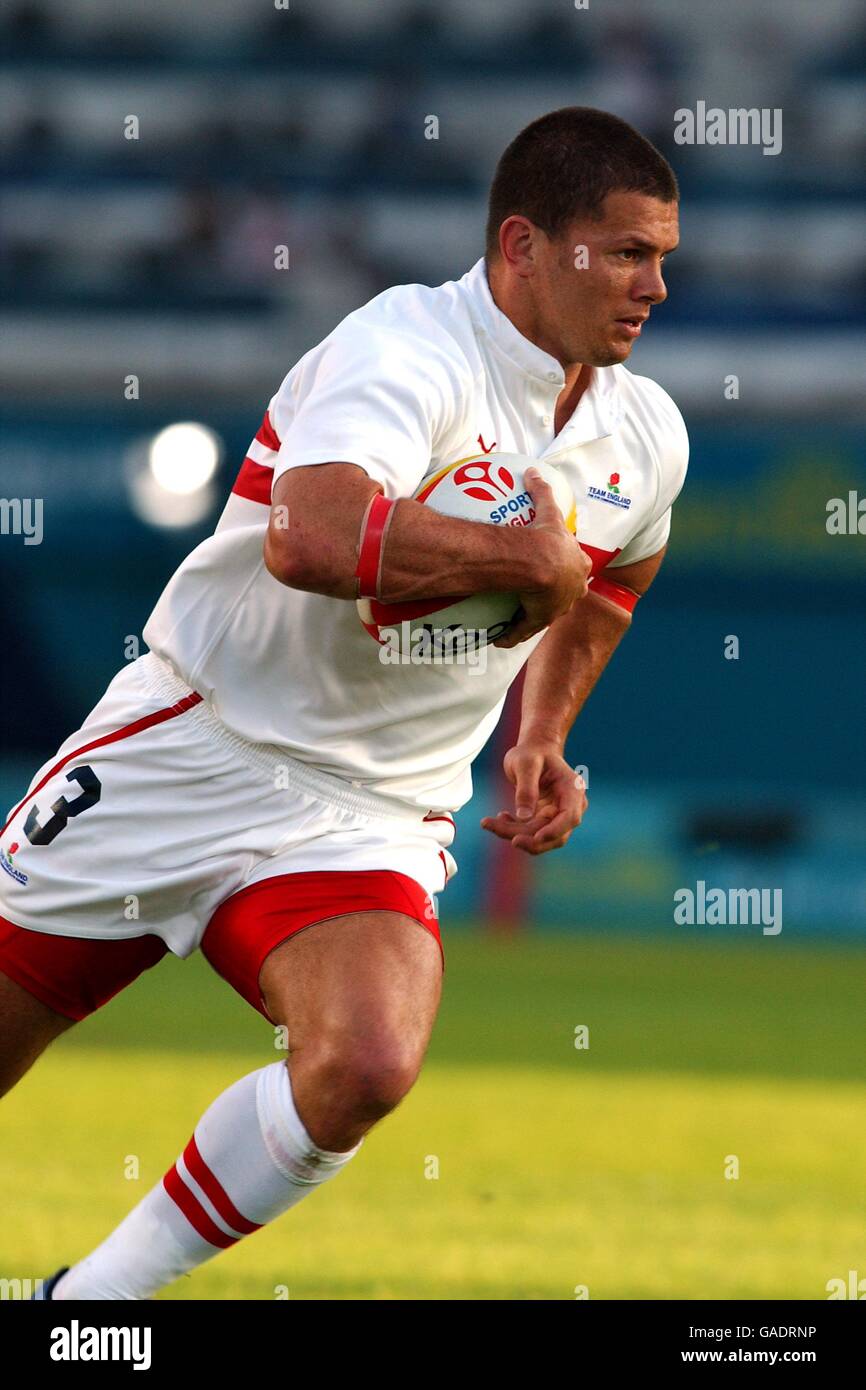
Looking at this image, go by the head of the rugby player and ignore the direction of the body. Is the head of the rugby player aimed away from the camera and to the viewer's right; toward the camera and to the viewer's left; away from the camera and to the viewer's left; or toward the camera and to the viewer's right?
toward the camera and to the viewer's right

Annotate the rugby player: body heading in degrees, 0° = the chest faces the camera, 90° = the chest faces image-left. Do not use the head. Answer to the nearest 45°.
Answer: approximately 315°

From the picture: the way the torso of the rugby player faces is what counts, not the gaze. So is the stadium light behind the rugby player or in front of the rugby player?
behind
